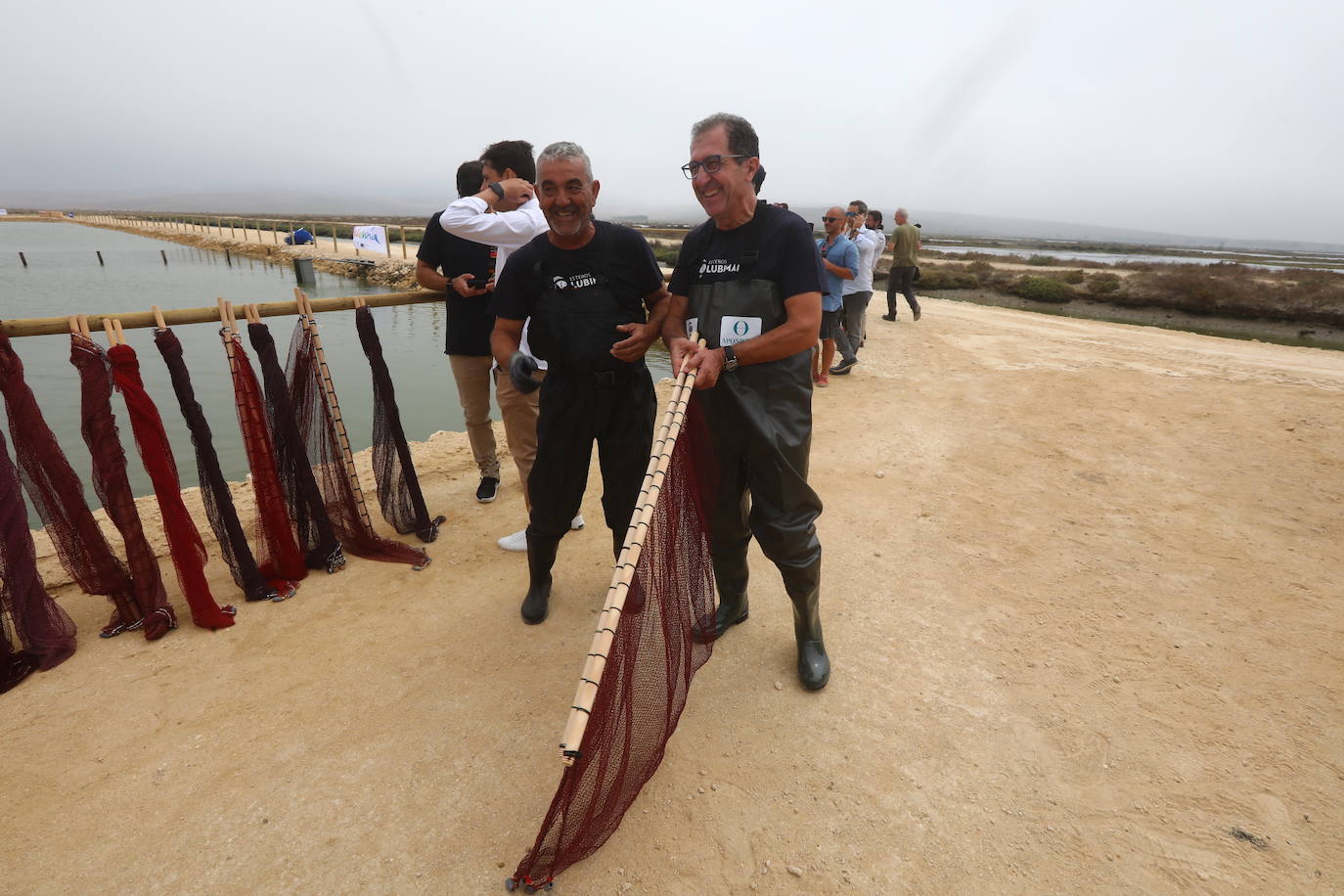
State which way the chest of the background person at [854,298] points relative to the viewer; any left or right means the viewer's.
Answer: facing to the left of the viewer

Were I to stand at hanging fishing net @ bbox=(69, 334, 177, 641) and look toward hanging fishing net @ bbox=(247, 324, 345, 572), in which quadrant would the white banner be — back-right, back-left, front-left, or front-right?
front-left

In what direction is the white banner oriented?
toward the camera

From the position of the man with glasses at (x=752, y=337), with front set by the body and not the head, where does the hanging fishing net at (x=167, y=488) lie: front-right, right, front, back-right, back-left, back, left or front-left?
front-right

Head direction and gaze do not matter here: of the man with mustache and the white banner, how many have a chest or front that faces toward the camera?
2

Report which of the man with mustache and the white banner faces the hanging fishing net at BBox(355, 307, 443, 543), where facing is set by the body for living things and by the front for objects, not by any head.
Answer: the white banner

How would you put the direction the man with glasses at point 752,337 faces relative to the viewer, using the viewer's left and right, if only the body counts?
facing the viewer and to the left of the viewer

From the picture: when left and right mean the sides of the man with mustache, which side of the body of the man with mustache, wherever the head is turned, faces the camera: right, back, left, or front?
front

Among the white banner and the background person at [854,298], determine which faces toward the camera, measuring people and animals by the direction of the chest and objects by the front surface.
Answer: the white banner

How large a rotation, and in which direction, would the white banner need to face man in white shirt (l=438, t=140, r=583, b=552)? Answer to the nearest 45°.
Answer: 0° — it already faces them
